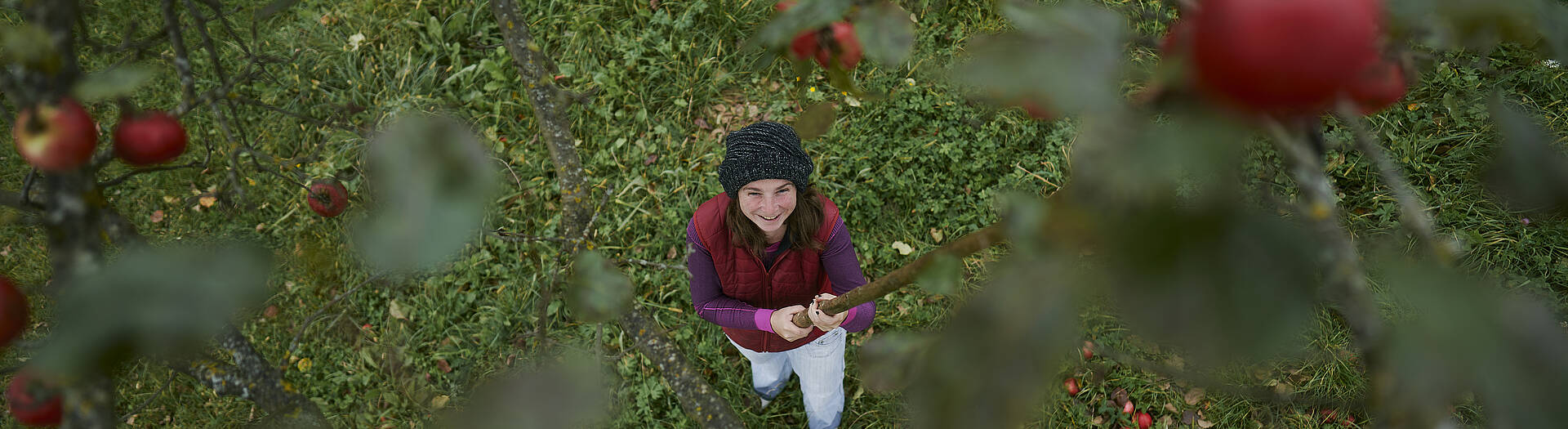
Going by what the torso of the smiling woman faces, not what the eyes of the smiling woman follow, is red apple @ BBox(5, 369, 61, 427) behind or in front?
in front

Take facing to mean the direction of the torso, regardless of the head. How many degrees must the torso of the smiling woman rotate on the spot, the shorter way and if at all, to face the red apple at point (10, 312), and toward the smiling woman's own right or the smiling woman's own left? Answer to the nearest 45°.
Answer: approximately 45° to the smiling woman's own right

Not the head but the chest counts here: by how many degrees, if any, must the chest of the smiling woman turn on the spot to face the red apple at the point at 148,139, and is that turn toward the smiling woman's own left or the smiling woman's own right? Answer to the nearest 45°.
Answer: approximately 45° to the smiling woman's own right

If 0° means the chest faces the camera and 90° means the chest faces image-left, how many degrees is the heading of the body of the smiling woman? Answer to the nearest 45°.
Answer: approximately 0°

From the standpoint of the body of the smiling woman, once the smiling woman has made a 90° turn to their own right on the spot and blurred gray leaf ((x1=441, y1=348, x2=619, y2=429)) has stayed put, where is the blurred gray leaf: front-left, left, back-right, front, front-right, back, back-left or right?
left

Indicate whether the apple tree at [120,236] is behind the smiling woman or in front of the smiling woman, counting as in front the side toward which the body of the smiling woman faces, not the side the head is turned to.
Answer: in front
